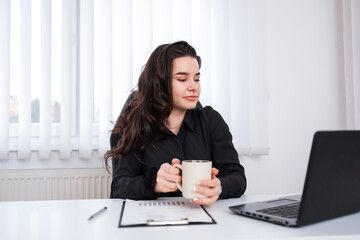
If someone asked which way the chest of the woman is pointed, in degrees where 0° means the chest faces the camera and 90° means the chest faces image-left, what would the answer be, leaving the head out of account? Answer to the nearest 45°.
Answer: approximately 0°

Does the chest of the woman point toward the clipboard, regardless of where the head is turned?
yes

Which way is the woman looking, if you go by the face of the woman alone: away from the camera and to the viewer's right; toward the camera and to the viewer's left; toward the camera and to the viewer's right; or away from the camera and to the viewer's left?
toward the camera and to the viewer's right

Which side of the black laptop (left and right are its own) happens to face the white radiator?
front

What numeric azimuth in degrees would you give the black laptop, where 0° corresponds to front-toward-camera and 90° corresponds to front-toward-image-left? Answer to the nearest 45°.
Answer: approximately 135°

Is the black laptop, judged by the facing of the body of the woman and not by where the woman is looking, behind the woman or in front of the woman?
in front

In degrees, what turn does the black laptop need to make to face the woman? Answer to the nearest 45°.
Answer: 0° — it already faces them

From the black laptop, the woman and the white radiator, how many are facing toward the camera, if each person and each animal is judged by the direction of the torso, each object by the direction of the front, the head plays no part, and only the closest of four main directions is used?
2

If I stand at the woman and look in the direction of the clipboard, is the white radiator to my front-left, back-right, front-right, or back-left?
back-right

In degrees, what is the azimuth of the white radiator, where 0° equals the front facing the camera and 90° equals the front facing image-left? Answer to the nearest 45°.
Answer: approximately 0°

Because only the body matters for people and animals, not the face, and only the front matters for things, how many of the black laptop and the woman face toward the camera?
1

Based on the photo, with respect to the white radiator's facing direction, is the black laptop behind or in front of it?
in front
